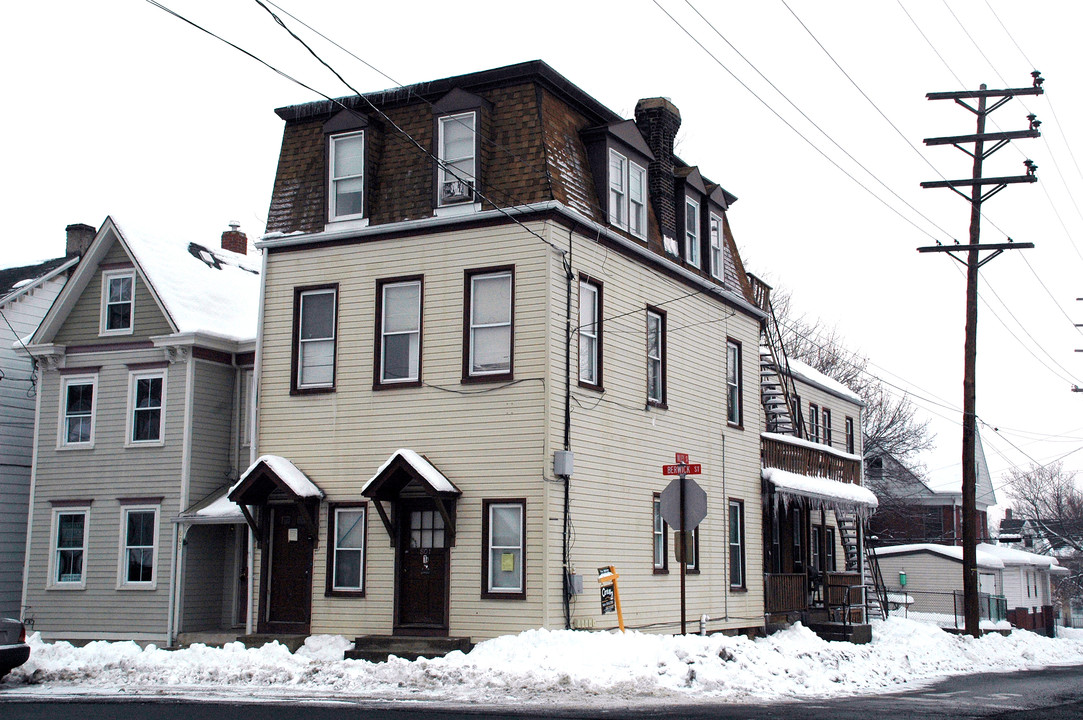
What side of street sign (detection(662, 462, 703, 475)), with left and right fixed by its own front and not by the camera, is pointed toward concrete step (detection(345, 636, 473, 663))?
right

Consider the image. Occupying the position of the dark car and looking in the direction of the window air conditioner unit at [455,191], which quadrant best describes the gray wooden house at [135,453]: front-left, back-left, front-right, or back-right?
front-left

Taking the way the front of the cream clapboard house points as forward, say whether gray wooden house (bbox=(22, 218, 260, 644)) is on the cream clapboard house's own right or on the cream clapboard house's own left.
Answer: on the cream clapboard house's own right

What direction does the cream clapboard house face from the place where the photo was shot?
facing the viewer and to the left of the viewer

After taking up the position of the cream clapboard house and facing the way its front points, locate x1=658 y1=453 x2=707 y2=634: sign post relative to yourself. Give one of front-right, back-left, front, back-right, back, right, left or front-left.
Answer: left

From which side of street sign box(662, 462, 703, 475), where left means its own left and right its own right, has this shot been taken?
front

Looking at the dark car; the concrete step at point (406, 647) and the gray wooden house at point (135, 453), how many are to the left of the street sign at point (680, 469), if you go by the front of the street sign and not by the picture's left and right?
0

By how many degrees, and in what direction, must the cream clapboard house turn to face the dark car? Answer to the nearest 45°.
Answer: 0° — it already faces it

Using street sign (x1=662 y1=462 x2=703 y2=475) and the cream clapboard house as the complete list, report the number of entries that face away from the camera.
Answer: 0
